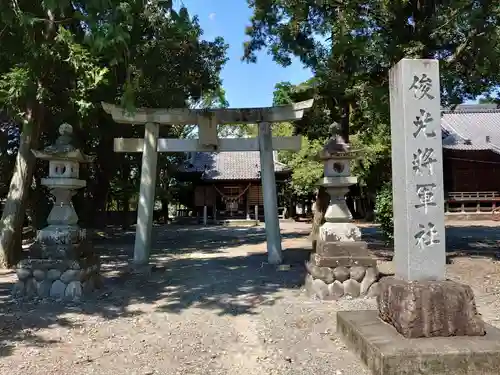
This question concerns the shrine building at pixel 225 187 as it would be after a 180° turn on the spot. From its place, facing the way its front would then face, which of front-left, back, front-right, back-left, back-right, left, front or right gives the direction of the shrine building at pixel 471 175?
right

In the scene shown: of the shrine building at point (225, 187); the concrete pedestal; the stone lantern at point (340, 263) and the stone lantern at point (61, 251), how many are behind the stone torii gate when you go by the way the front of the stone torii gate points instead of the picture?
1

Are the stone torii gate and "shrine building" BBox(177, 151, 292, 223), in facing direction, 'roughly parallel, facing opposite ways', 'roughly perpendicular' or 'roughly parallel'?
roughly parallel

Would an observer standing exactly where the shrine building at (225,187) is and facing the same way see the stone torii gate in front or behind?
in front

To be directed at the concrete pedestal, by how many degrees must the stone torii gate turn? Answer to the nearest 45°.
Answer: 0° — it already faces it

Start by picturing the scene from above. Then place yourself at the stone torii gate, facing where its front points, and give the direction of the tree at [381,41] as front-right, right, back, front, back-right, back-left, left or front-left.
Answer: left

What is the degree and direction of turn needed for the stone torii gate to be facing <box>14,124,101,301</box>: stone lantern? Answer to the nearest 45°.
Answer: approximately 45° to its right

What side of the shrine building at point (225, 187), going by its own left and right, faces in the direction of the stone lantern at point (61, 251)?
front

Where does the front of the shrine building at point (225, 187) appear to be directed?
toward the camera

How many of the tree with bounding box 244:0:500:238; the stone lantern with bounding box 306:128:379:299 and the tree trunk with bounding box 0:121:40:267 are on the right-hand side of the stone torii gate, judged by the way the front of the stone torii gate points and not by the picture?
1

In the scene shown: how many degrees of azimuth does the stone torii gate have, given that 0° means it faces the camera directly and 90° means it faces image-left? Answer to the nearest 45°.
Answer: approximately 0°

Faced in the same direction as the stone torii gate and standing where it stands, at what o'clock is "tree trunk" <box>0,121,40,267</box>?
The tree trunk is roughly at 3 o'clock from the stone torii gate.

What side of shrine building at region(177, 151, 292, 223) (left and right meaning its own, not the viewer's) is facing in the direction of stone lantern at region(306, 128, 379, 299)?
front

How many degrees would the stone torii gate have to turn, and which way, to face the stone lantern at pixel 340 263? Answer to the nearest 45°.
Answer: approximately 45° to its left

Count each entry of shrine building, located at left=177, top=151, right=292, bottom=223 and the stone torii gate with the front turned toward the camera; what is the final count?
2

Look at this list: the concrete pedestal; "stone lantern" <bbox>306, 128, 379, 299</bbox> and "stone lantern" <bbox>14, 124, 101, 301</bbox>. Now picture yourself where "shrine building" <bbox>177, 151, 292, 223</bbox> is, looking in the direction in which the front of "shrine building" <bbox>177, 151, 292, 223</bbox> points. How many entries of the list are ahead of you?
3
